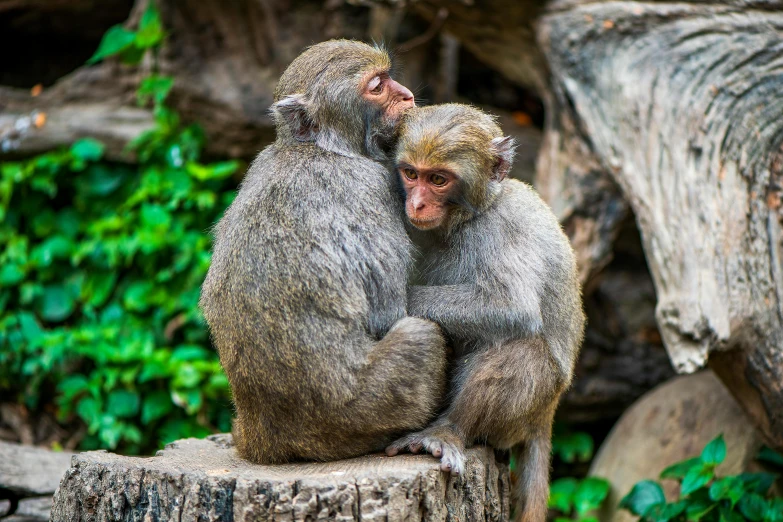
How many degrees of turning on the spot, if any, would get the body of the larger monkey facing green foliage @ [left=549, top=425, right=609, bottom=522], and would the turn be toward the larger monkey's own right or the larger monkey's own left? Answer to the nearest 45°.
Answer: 0° — it already faces it

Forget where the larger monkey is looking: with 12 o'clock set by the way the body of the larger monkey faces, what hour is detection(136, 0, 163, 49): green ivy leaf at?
The green ivy leaf is roughly at 10 o'clock from the larger monkey.

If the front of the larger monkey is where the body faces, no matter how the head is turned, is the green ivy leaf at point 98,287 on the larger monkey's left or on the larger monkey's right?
on the larger monkey's left

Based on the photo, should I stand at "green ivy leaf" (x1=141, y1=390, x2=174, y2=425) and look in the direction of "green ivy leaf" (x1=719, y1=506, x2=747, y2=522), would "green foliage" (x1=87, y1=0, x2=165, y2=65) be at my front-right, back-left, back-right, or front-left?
back-left

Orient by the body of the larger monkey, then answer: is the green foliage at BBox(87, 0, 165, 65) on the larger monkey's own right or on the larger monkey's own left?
on the larger monkey's own left

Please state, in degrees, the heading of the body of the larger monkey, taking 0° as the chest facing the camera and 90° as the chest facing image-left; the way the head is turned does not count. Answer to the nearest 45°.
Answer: approximately 225°

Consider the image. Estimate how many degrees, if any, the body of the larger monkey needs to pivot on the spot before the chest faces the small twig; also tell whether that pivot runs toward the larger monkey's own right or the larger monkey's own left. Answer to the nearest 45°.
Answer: approximately 45° to the larger monkey's own left

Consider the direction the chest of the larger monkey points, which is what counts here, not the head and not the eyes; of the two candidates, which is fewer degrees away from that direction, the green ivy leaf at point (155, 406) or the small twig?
the small twig

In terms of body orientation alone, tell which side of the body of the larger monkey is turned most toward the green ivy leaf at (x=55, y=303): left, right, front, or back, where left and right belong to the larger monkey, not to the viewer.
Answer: left

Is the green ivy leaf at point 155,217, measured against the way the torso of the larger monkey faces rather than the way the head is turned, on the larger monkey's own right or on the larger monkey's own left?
on the larger monkey's own left

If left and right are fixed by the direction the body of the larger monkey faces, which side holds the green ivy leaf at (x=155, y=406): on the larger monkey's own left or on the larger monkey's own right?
on the larger monkey's own left
